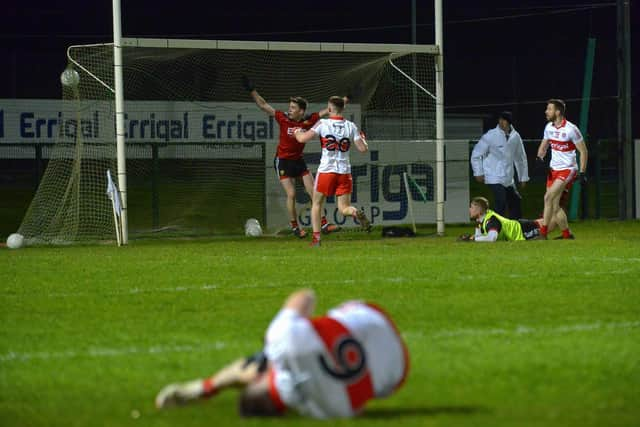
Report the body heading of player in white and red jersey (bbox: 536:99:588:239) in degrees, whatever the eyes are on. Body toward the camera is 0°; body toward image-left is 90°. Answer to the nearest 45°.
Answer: approximately 45°

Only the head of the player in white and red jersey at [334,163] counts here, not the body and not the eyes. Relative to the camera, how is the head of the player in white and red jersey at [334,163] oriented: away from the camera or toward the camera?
away from the camera

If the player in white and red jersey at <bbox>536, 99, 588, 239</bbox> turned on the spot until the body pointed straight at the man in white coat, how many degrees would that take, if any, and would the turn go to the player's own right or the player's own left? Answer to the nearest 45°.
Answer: approximately 90° to the player's own right

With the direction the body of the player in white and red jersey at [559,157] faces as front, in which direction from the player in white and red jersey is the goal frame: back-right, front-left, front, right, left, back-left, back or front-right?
front-right

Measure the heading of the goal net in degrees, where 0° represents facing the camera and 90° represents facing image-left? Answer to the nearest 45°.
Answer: approximately 315°

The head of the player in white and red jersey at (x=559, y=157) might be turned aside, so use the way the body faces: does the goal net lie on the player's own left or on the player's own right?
on the player's own right
